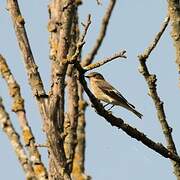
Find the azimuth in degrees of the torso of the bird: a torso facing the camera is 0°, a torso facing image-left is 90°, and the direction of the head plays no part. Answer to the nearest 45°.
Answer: approximately 90°
